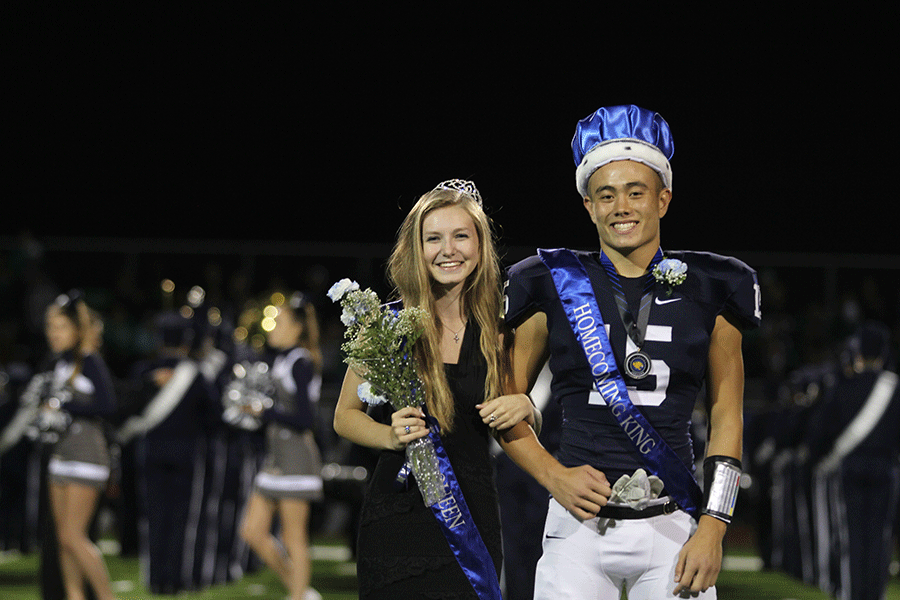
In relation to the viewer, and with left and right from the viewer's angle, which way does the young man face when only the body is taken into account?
facing the viewer

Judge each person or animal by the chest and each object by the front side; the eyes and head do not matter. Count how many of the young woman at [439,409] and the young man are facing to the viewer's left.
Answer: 0

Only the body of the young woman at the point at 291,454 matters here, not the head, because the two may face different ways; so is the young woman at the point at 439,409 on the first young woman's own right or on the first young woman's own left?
on the first young woman's own left

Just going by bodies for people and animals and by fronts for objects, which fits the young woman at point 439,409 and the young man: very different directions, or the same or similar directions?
same or similar directions

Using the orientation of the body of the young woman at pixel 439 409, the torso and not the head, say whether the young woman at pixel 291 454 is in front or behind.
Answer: behind

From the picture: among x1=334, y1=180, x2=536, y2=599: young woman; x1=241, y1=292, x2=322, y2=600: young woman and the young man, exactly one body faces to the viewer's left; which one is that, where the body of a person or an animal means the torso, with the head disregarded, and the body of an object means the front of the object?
x1=241, y1=292, x2=322, y2=600: young woman

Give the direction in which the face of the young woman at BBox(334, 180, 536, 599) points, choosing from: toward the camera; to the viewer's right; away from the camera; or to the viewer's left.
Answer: toward the camera

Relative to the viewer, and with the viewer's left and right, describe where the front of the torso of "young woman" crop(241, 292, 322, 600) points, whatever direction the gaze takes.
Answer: facing to the left of the viewer

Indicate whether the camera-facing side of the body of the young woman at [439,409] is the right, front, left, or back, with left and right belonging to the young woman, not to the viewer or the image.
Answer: front

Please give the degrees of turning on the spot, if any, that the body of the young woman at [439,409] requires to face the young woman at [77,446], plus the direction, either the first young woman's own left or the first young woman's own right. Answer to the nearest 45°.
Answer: approximately 135° to the first young woman's own right

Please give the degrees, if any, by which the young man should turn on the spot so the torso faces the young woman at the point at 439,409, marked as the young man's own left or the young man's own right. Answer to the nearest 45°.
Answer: approximately 135° to the young man's own right

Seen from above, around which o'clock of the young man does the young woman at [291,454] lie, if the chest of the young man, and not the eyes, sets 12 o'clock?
The young woman is roughly at 5 o'clock from the young man.

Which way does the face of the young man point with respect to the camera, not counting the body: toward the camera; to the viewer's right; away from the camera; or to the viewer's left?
toward the camera
